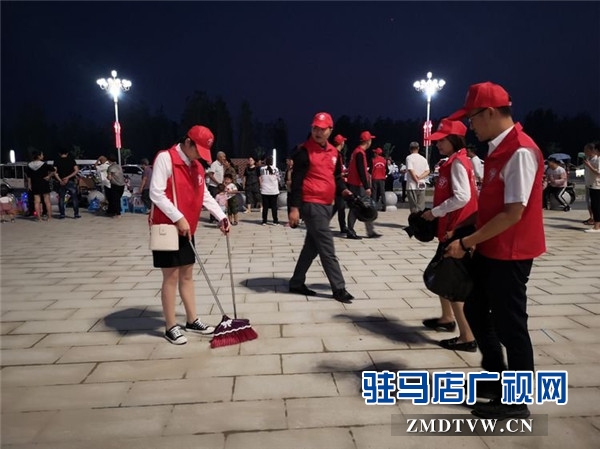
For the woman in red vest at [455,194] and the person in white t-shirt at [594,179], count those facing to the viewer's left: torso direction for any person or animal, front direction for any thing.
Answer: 2

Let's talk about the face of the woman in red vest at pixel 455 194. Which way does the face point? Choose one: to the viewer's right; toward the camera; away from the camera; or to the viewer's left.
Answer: to the viewer's left

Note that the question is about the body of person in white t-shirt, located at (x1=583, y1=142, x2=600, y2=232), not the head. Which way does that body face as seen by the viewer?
to the viewer's left

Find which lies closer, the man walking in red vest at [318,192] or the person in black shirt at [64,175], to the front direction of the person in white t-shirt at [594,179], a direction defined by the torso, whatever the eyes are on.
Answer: the person in black shirt

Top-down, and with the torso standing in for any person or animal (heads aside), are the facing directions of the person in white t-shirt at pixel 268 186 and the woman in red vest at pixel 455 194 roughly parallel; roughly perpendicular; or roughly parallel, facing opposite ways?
roughly perpendicular

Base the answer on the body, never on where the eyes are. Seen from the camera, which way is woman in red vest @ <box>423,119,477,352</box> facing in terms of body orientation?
to the viewer's left

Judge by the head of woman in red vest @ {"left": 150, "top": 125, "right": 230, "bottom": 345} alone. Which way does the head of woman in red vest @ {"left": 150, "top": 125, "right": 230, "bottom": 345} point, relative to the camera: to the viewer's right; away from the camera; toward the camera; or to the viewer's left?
to the viewer's right
